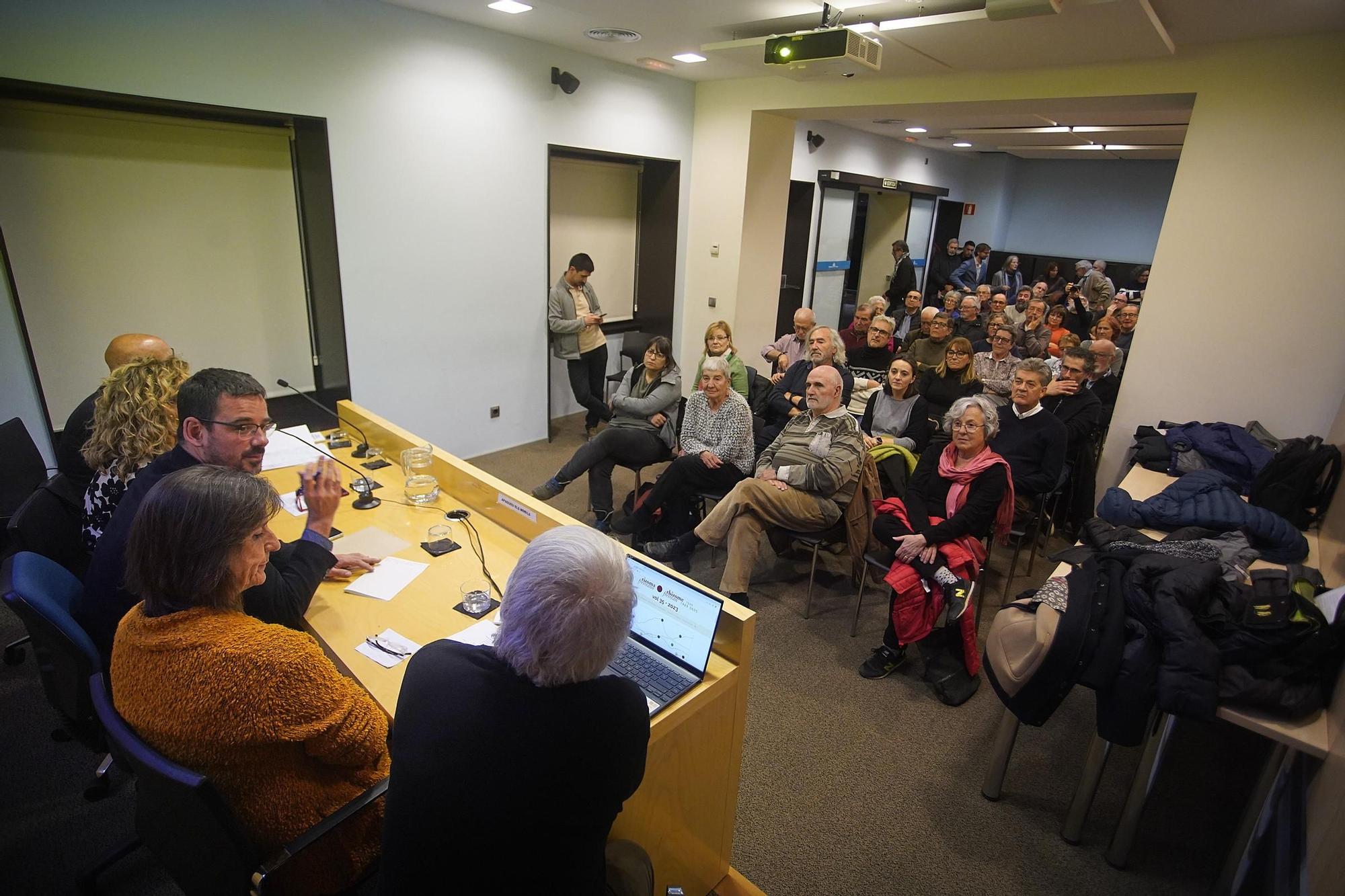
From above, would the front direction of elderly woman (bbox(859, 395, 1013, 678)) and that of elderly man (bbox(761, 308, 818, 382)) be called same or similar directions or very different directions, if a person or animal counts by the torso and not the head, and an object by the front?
same or similar directions

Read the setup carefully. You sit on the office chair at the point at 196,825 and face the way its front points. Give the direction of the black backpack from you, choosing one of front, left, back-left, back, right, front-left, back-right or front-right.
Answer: front-right

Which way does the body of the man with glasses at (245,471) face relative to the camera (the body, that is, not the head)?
to the viewer's right

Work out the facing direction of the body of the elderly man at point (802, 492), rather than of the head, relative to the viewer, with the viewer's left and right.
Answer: facing the viewer and to the left of the viewer

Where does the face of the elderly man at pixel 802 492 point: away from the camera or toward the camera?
toward the camera

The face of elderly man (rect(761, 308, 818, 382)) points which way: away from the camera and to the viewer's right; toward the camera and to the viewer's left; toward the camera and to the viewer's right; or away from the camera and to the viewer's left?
toward the camera and to the viewer's left

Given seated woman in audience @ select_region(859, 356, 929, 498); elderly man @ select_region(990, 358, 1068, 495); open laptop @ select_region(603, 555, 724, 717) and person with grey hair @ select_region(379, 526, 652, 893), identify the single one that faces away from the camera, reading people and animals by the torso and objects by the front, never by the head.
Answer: the person with grey hair

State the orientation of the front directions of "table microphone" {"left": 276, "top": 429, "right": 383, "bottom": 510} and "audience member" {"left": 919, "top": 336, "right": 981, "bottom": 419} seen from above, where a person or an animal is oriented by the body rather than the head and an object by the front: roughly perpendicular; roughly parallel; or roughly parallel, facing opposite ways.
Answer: roughly parallel

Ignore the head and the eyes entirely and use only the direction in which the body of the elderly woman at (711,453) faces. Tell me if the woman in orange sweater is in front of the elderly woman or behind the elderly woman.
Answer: in front

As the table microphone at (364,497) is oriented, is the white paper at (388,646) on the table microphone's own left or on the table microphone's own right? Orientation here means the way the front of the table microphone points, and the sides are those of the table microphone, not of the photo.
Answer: on the table microphone's own left

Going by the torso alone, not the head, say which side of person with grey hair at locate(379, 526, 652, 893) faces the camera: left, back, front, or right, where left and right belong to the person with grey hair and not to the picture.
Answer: back

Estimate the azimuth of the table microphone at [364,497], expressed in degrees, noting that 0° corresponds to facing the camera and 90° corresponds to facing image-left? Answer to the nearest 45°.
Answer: approximately 90°

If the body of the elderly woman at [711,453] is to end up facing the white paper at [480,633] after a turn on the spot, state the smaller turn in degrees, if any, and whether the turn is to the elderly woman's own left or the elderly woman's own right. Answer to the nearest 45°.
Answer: approximately 45° to the elderly woman's own left

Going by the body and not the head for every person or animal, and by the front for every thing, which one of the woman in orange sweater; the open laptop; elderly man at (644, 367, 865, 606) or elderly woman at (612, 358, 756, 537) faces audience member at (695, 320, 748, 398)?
the woman in orange sweater

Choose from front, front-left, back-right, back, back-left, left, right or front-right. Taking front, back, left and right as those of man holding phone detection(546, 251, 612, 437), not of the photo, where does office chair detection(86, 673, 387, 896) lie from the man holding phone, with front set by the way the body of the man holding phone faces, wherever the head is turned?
front-right

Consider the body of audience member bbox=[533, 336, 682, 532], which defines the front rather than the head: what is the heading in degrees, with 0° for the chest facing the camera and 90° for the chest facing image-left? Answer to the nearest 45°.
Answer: approximately 45°

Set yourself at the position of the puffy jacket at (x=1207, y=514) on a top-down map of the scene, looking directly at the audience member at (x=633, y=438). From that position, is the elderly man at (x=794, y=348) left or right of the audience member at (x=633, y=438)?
right

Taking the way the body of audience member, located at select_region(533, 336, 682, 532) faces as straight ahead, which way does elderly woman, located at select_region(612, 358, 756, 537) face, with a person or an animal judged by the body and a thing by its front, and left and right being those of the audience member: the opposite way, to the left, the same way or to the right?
the same way

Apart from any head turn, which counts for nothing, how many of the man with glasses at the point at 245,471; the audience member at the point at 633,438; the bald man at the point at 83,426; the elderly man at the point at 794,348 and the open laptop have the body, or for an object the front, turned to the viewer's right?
2

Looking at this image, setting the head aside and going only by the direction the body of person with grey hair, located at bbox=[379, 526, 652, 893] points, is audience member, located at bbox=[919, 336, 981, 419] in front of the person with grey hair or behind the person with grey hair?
in front
